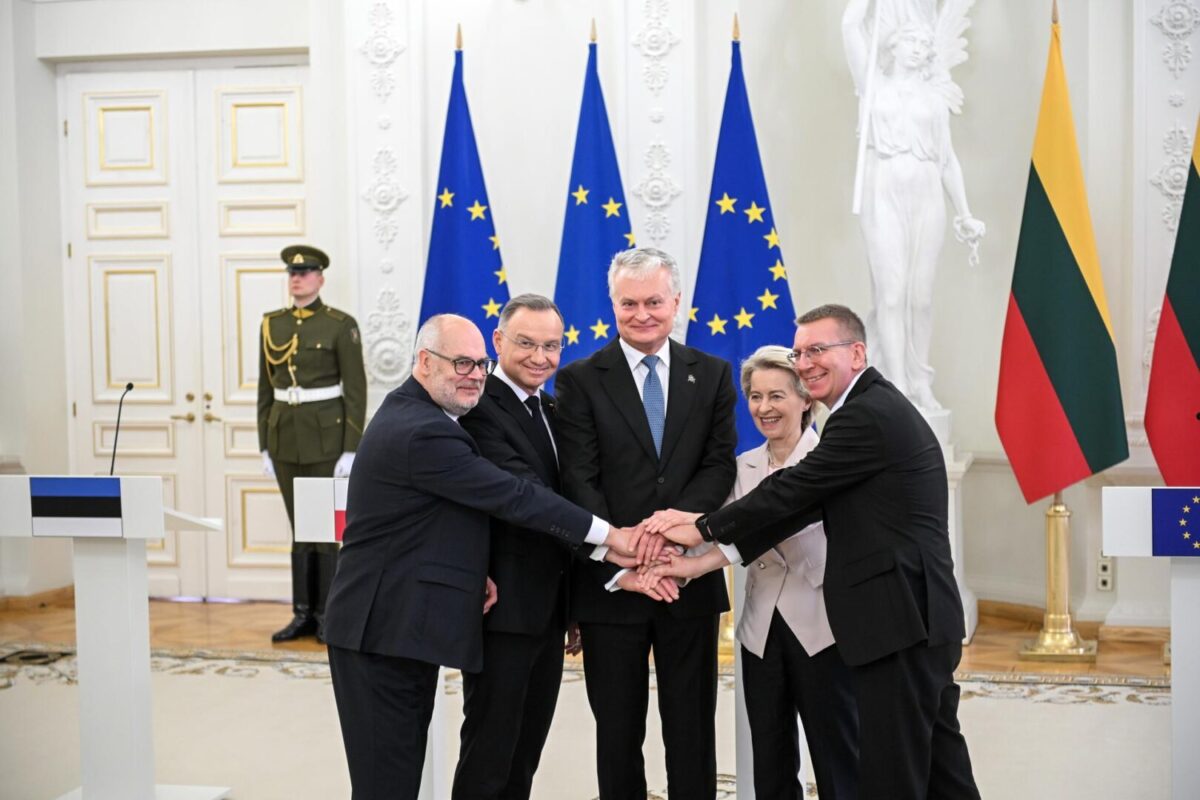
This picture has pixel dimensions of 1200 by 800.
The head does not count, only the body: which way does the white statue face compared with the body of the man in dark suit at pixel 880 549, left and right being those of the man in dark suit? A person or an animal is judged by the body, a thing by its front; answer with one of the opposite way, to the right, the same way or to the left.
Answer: to the left

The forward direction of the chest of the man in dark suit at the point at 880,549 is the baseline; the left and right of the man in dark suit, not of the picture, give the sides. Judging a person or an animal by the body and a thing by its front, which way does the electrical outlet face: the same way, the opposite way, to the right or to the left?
to the left

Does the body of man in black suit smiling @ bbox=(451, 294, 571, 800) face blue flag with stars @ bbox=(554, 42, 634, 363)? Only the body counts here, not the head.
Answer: no

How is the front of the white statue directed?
toward the camera

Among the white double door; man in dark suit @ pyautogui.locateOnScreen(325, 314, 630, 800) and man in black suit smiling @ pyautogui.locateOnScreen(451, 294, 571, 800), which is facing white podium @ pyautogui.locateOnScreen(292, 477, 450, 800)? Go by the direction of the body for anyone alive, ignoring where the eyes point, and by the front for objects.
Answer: the white double door

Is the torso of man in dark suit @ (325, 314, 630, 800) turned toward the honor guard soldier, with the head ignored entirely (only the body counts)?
no

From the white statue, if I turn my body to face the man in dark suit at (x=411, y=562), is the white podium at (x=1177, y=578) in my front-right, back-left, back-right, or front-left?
front-left

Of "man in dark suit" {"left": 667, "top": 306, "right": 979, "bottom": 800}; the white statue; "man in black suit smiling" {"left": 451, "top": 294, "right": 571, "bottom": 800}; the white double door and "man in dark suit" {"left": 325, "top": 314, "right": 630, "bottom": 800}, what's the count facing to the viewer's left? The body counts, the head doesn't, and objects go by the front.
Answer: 1

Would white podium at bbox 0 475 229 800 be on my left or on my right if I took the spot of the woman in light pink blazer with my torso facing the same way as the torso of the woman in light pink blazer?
on my right

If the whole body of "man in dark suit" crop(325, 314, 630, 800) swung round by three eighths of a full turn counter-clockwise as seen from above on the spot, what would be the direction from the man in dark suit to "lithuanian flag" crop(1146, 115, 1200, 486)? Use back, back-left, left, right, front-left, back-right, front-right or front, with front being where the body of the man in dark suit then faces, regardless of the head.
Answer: right

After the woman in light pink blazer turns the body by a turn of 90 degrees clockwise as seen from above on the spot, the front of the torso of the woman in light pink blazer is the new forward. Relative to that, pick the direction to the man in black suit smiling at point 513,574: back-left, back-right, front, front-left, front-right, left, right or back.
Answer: front-left

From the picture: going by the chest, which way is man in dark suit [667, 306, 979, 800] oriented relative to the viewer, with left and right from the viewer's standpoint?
facing to the left of the viewer

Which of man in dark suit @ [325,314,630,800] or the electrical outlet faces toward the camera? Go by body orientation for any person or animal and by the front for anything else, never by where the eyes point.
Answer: the electrical outlet

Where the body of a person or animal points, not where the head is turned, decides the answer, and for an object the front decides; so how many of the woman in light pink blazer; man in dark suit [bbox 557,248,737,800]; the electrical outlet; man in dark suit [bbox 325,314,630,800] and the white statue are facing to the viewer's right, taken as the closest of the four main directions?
1

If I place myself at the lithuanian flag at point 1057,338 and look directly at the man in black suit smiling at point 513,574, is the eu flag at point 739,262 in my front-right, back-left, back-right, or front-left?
front-right

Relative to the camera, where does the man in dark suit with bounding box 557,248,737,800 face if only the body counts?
toward the camera

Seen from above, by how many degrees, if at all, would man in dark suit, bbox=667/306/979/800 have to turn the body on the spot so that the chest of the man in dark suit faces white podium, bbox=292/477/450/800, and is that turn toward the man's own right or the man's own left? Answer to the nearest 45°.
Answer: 0° — they already face it

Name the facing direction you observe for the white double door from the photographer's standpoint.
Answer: facing the viewer

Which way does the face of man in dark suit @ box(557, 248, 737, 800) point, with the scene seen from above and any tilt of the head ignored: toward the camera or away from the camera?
toward the camera

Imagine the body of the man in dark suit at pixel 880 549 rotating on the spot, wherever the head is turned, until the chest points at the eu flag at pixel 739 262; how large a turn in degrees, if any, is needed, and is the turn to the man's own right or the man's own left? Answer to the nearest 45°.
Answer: approximately 90° to the man's own right

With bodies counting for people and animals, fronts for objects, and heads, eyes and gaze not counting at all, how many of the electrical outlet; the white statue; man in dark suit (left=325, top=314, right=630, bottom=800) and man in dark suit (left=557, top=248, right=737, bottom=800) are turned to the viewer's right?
1
